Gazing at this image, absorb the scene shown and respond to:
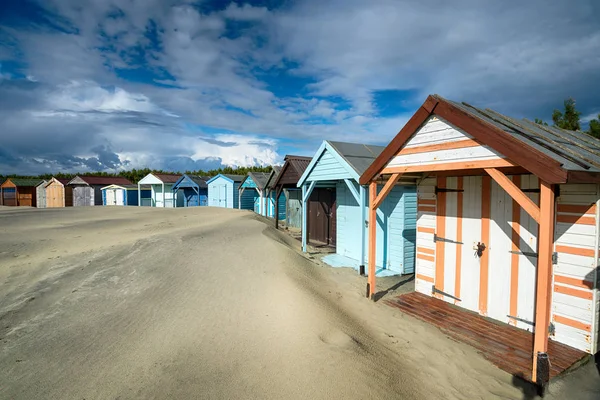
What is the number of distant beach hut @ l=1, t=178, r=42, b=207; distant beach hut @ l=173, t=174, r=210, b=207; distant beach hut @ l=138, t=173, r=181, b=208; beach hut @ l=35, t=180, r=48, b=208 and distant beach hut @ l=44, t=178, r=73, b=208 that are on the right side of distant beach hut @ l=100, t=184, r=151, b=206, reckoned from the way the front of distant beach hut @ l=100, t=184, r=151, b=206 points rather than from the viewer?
3

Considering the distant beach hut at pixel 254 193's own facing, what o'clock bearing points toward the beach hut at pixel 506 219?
The beach hut is roughly at 10 o'clock from the distant beach hut.

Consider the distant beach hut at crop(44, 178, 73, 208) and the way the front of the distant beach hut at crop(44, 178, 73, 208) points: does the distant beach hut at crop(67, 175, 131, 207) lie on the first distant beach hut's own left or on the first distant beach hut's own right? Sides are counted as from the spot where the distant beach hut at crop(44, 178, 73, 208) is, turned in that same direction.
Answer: on the first distant beach hut's own left

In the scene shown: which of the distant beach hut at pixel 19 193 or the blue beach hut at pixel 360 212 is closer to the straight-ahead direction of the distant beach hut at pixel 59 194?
the blue beach hut

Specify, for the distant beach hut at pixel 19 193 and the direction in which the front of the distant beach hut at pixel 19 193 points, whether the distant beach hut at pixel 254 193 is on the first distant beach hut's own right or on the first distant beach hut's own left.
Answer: on the first distant beach hut's own left

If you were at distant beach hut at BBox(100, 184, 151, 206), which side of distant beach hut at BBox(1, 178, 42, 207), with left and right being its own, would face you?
left

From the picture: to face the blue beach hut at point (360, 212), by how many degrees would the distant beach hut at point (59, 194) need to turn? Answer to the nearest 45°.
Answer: approximately 45° to its left

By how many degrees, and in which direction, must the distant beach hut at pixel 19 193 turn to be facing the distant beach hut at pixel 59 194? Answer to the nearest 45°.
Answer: approximately 90° to its left

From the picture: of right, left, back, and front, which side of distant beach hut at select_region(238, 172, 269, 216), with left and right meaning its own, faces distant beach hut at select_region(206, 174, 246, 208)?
right

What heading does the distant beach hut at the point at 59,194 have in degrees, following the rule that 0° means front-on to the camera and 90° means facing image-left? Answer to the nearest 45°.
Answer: approximately 45°

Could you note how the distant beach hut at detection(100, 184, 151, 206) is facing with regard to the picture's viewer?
facing the viewer and to the left of the viewer

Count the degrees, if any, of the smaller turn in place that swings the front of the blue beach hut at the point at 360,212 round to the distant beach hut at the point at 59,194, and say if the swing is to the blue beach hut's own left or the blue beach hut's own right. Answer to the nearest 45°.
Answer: approximately 90° to the blue beach hut's own right

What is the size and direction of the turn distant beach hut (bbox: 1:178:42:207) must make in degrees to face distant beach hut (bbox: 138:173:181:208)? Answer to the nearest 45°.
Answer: approximately 90° to its left

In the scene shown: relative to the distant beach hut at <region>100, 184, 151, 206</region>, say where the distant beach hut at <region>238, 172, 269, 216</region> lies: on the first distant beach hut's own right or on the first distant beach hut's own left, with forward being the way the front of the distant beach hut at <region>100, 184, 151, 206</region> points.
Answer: on the first distant beach hut's own left

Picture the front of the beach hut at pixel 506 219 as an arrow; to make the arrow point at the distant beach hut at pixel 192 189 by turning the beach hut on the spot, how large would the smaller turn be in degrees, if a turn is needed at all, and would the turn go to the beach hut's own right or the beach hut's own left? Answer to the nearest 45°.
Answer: approximately 90° to the beach hut's own right

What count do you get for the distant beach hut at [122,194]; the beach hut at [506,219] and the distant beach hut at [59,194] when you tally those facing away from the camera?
0
